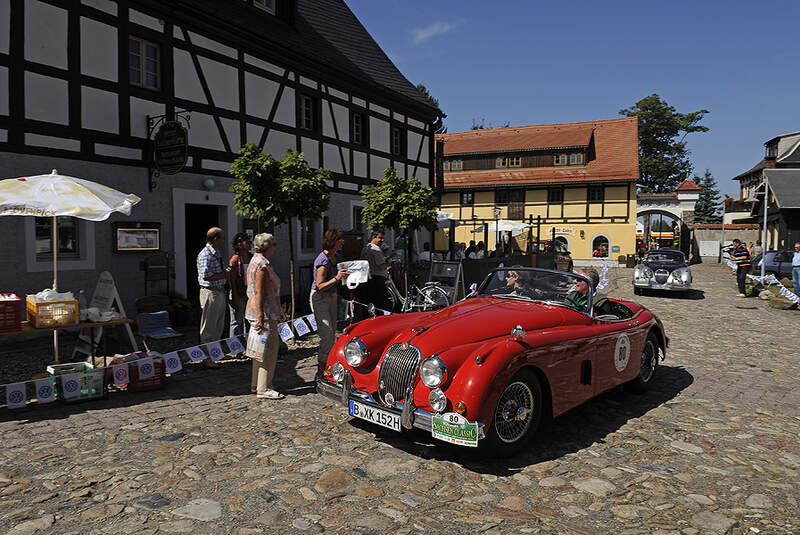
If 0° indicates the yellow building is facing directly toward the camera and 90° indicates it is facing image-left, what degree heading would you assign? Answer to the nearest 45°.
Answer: approximately 0°

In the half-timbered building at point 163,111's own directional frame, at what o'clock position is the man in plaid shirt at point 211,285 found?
The man in plaid shirt is roughly at 1 o'clock from the half-timbered building.

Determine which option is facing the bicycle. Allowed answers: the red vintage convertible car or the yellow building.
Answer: the yellow building

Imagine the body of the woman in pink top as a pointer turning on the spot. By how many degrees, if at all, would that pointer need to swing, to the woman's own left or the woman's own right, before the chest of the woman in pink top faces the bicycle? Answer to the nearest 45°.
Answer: approximately 45° to the woman's own left

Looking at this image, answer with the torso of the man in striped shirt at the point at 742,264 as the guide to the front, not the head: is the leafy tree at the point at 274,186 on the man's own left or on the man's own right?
on the man's own left

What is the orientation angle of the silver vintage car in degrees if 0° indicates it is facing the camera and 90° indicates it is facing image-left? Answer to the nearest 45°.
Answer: approximately 0°

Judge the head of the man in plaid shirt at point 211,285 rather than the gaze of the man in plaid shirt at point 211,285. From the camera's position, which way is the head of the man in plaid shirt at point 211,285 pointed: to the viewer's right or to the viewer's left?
to the viewer's right

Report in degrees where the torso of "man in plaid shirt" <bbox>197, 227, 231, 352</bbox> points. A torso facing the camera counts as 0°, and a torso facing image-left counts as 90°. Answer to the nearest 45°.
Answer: approximately 270°

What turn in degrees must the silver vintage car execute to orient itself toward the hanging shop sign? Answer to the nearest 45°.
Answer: approximately 45° to its right

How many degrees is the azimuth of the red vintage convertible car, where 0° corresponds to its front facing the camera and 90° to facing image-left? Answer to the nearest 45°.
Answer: approximately 45°
